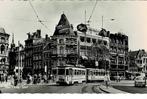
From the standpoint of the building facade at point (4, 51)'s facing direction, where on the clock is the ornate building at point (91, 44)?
The ornate building is roughly at 11 o'clock from the building facade.

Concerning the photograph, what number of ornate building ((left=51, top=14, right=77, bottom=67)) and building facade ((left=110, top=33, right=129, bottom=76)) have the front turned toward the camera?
2

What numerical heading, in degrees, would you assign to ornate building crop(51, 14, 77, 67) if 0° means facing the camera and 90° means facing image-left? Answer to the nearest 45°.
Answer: approximately 0°

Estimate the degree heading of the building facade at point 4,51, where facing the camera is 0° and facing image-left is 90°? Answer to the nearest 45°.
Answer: approximately 315°

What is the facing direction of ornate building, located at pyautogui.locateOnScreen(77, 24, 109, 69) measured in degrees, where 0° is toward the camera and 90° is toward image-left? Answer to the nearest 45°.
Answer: approximately 315°

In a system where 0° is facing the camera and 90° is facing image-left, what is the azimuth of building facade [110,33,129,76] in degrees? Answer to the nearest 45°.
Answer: approximately 0°
